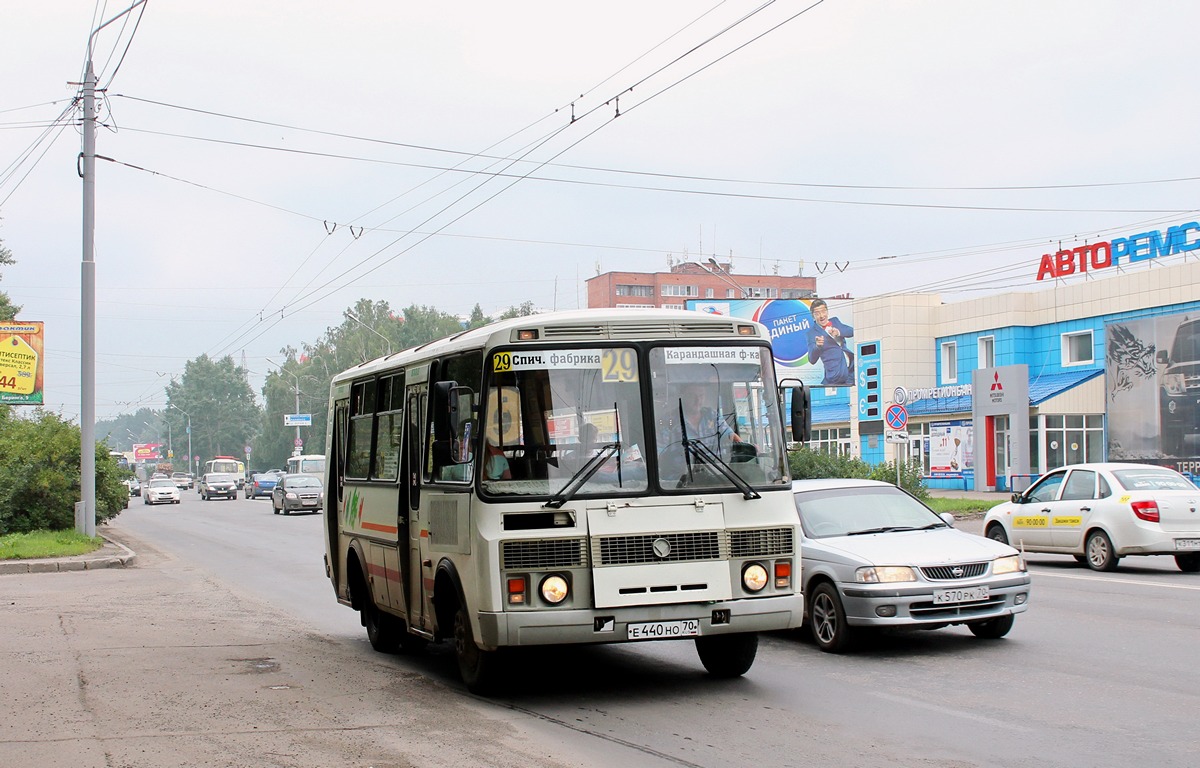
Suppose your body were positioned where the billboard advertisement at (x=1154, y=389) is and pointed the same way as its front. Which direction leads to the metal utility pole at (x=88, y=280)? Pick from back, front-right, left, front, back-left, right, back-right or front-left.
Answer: front

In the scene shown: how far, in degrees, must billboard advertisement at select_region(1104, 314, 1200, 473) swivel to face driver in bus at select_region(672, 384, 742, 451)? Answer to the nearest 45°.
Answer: approximately 45° to its left

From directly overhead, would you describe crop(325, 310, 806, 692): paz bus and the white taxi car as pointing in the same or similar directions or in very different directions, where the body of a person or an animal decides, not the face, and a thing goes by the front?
very different directions

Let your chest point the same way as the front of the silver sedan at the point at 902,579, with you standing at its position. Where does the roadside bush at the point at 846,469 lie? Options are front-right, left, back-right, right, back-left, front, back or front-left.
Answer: back-left

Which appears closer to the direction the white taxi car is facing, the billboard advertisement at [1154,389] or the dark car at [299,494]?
the dark car

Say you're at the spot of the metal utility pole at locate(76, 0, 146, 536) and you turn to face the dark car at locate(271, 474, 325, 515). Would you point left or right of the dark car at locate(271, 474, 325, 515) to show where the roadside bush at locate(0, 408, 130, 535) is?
left

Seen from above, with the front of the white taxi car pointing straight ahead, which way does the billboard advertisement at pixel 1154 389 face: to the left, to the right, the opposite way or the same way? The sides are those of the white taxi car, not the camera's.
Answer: to the left

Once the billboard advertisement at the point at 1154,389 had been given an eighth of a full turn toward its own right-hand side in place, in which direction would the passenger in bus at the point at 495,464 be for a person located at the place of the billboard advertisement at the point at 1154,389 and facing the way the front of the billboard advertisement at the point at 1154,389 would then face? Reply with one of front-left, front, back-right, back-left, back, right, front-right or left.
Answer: left

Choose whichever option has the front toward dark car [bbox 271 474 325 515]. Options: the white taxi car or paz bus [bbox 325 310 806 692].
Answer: the white taxi car

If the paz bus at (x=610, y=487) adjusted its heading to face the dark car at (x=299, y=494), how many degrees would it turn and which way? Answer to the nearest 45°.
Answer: approximately 135° to its left

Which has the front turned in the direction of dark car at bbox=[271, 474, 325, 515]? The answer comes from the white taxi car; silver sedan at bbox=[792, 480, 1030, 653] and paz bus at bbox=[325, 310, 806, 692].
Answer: the white taxi car

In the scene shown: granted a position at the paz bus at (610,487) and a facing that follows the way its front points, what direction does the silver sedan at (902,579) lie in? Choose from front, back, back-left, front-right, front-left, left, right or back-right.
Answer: left

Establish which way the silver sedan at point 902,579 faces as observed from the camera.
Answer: facing the viewer and to the right of the viewer

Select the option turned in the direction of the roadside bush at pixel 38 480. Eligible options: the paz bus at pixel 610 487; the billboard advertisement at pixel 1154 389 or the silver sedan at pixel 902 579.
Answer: the billboard advertisement

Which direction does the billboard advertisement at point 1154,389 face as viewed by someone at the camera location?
facing the viewer and to the left of the viewer

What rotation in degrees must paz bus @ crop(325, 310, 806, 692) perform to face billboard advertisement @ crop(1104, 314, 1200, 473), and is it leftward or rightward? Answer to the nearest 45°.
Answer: approximately 90° to its left

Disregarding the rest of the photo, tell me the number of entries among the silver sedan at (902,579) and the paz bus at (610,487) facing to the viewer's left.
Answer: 0
